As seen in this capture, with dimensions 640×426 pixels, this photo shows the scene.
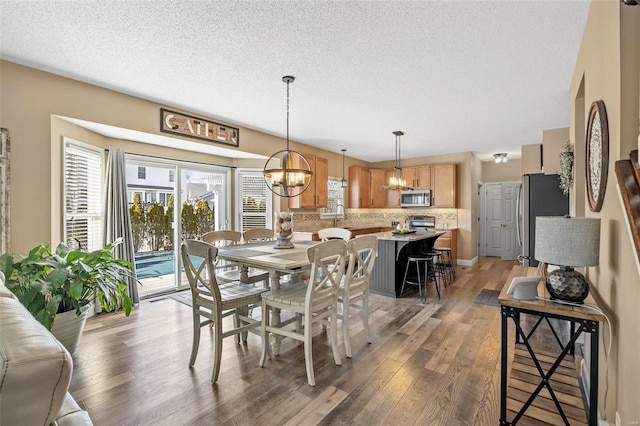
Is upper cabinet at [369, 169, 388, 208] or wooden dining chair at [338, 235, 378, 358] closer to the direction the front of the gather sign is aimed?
the wooden dining chair

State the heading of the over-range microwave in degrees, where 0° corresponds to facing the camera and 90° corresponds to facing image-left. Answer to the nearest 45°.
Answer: approximately 0°

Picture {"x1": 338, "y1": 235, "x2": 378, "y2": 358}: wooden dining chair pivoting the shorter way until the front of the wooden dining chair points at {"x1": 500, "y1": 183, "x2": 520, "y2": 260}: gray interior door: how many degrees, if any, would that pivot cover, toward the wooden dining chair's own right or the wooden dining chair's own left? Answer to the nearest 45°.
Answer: approximately 90° to the wooden dining chair's own right

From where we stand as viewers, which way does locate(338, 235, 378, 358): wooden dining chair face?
facing away from the viewer and to the left of the viewer

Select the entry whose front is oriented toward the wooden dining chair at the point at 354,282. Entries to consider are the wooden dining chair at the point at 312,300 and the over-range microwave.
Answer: the over-range microwave

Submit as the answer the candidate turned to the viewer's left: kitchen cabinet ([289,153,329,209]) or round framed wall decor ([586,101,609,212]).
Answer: the round framed wall decor

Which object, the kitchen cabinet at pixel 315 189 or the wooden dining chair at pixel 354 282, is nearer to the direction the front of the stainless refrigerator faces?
the kitchen cabinet

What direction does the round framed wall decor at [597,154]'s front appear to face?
to the viewer's left
